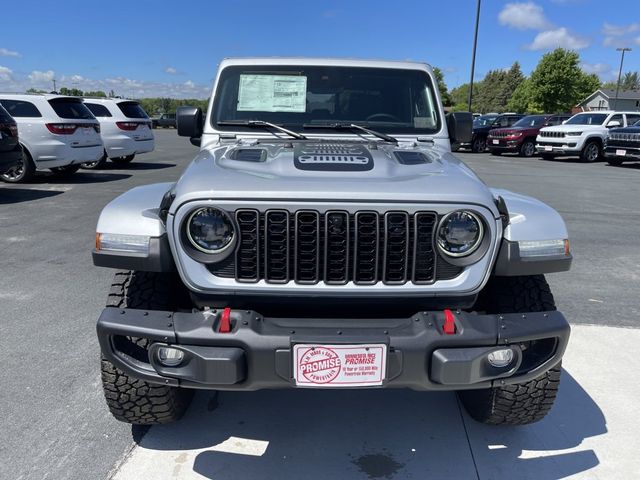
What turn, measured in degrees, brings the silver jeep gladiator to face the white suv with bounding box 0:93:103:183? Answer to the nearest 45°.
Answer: approximately 135° to its right

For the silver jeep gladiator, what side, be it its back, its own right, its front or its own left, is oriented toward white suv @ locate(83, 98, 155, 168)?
back

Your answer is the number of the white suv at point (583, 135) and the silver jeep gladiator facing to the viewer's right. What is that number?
0

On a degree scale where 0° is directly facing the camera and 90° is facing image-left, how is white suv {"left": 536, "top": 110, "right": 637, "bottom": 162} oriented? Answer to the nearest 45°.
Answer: approximately 45°

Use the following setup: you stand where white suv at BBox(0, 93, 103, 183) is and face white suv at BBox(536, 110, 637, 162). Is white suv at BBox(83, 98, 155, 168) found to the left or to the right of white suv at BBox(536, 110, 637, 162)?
left

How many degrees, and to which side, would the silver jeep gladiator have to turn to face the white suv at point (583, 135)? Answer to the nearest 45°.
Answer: approximately 135° to its left
